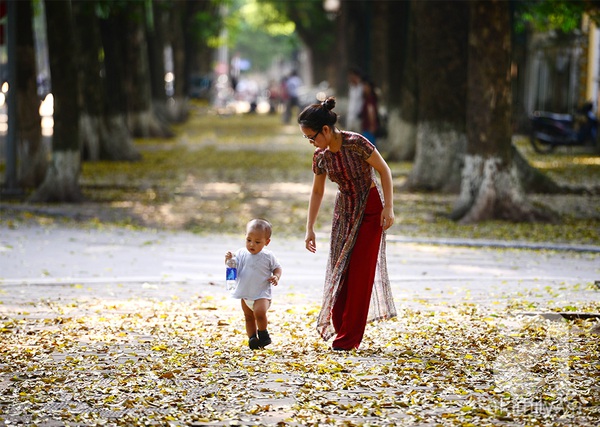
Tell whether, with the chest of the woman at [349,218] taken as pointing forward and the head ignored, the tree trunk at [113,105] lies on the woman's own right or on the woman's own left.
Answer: on the woman's own right

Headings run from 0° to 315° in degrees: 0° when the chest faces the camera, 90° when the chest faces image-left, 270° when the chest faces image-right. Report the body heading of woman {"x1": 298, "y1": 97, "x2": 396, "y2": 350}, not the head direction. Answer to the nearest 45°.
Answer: approximately 45°

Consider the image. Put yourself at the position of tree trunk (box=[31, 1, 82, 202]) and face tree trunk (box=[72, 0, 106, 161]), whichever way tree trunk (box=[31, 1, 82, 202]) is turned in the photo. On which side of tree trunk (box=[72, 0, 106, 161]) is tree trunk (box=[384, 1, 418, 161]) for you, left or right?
right

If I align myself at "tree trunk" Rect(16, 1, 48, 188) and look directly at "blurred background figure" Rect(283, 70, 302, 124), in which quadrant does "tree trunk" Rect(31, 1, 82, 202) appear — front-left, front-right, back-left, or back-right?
back-right

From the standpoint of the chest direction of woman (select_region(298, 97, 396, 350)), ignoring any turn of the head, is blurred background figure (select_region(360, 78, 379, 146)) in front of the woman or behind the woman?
behind

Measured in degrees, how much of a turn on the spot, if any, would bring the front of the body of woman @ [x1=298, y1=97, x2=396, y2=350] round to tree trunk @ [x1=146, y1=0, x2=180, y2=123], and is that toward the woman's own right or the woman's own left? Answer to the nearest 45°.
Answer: approximately 135° to the woman's own right

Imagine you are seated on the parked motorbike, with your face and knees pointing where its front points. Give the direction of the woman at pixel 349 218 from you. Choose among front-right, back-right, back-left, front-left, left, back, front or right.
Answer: right

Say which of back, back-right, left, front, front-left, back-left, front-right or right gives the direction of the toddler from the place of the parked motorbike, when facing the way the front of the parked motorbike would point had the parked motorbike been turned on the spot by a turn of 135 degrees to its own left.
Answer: back-left

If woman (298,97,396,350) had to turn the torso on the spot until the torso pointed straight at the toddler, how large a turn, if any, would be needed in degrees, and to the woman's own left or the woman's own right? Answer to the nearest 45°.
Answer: approximately 45° to the woman's own right

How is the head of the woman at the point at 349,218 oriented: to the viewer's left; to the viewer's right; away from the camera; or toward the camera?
to the viewer's left

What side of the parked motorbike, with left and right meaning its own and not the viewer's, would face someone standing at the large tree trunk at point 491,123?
right

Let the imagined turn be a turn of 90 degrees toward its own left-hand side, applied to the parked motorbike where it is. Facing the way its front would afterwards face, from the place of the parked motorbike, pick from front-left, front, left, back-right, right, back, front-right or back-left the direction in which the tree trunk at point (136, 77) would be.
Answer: left
